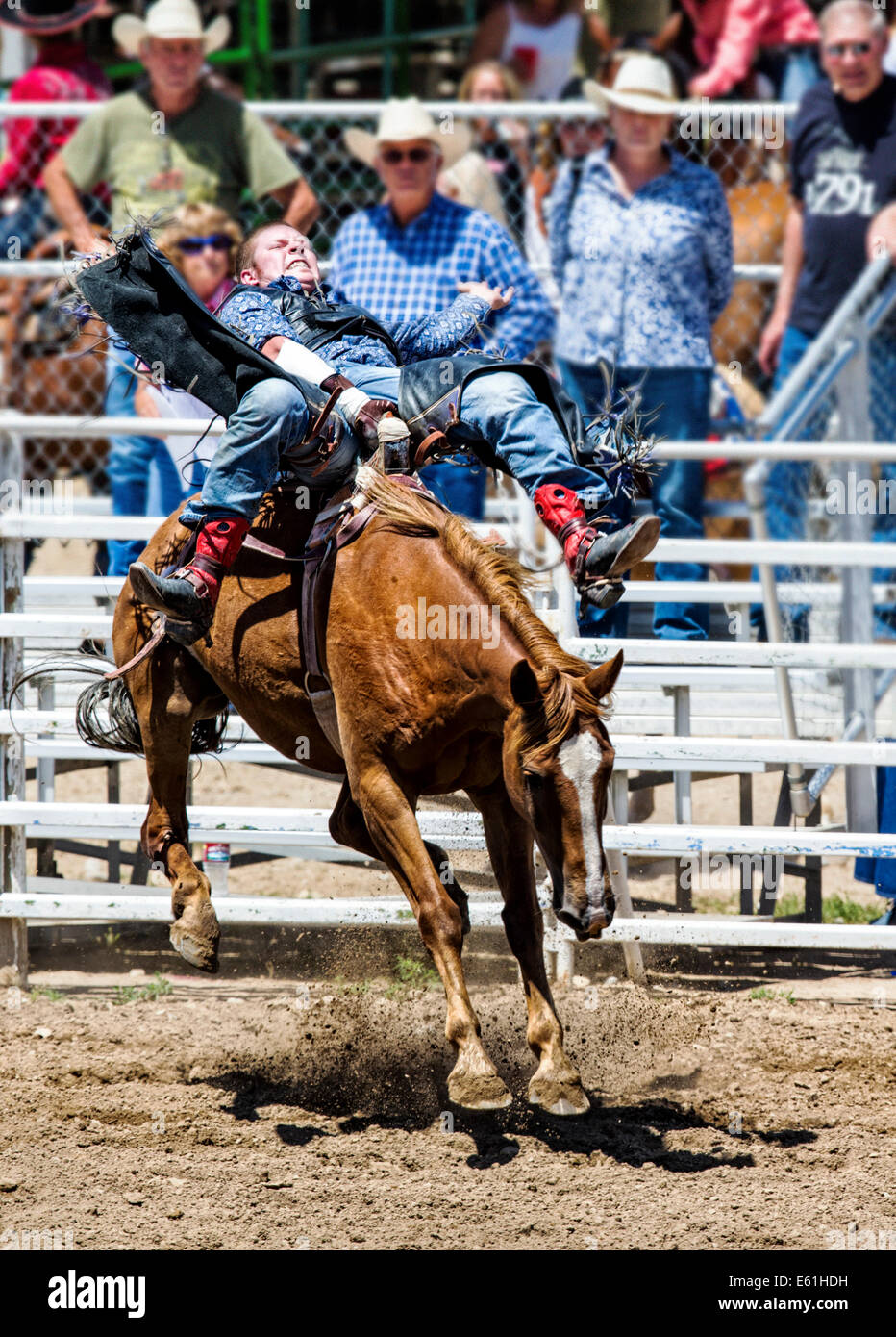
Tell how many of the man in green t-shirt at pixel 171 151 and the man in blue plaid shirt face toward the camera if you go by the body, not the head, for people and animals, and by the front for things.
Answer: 2

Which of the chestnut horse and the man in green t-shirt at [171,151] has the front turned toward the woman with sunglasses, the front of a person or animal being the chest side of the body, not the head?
the man in green t-shirt

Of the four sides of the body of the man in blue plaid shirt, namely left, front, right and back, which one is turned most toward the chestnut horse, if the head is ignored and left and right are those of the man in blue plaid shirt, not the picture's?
front

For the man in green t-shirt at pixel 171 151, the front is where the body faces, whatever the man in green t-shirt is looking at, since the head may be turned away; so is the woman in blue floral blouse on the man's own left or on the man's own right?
on the man's own left

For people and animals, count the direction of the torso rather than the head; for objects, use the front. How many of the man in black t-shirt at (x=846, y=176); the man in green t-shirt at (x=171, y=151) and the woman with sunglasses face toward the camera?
3

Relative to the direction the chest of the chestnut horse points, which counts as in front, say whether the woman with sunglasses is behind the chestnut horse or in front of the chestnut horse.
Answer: behind

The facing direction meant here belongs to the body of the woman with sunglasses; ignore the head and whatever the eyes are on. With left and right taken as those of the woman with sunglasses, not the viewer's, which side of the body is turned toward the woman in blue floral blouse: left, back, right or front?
left

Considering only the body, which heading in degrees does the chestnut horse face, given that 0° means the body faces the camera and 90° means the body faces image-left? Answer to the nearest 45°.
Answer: approximately 315°

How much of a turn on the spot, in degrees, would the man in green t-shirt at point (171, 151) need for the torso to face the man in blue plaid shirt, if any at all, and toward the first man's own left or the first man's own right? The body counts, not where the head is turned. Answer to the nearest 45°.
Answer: approximately 45° to the first man's own left

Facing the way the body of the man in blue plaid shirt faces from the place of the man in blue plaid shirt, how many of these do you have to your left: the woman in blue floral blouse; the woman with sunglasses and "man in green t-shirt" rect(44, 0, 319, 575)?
1

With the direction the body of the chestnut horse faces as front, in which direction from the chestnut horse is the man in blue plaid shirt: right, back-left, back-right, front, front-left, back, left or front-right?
back-left

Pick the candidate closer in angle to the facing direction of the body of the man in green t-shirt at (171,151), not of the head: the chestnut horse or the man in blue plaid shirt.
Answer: the chestnut horse

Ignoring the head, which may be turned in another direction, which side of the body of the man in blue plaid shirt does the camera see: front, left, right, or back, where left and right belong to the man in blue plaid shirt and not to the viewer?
front
